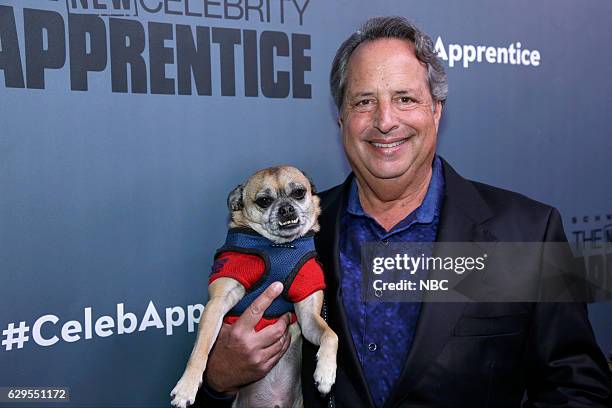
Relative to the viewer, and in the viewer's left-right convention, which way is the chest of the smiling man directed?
facing the viewer and to the left of the viewer

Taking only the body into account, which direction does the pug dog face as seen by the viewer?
toward the camera
